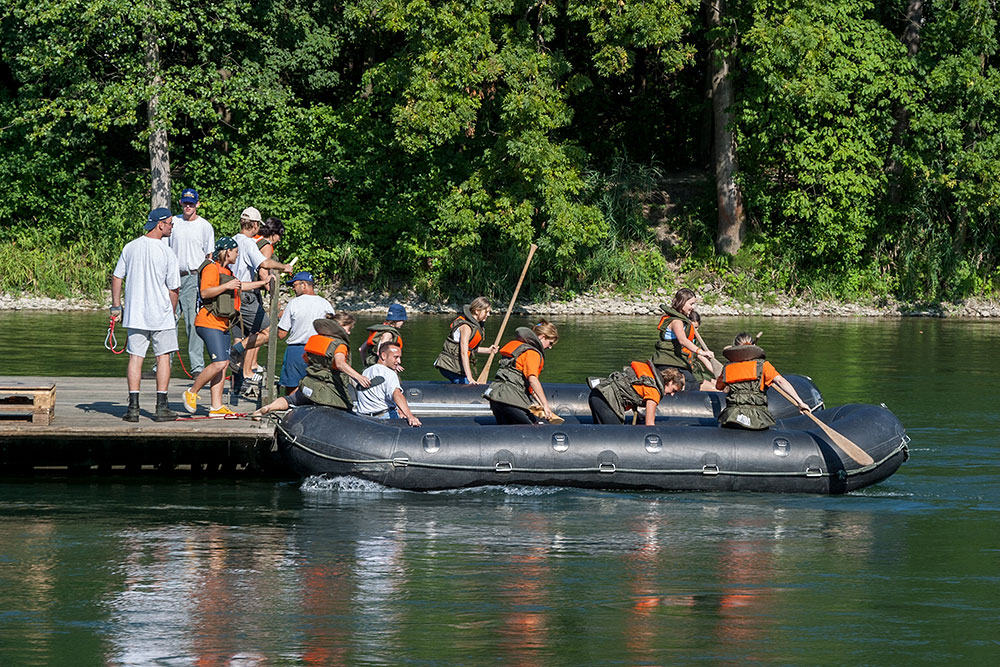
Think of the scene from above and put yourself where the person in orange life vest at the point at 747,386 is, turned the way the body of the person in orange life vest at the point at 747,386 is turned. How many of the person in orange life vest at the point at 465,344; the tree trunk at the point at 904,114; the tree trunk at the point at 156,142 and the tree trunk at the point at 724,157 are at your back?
0

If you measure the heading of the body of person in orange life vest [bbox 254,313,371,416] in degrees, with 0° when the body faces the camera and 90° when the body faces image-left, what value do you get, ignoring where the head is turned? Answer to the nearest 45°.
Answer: approximately 225°

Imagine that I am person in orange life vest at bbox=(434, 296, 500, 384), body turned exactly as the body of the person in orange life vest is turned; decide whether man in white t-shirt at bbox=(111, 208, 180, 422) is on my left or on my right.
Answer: on my right

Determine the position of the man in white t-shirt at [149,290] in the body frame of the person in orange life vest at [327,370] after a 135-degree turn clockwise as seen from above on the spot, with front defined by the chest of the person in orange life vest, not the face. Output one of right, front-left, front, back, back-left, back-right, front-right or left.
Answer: right

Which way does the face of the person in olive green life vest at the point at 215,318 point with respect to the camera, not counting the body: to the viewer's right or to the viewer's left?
to the viewer's right

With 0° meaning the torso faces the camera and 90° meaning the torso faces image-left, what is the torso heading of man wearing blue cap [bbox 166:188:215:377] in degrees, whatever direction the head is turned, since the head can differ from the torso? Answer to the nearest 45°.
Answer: approximately 0°

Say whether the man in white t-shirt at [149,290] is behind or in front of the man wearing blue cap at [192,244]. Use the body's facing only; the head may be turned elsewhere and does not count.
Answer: in front

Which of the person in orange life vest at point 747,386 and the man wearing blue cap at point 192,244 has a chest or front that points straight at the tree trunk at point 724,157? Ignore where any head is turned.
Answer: the person in orange life vest

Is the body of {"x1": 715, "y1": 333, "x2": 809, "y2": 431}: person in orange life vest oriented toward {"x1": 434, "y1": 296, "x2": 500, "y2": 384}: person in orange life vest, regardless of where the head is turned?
no

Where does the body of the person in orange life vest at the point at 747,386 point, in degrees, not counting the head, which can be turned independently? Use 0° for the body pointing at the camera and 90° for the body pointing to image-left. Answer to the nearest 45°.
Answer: approximately 180°

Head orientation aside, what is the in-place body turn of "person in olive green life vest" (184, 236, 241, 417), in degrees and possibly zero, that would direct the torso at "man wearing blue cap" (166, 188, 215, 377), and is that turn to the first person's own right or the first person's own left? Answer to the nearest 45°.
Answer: approximately 90° to the first person's own left

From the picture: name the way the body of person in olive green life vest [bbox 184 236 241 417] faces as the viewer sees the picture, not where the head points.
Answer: to the viewer's right

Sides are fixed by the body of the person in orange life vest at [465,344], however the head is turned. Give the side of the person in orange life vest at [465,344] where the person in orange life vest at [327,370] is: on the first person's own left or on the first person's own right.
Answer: on the first person's own right

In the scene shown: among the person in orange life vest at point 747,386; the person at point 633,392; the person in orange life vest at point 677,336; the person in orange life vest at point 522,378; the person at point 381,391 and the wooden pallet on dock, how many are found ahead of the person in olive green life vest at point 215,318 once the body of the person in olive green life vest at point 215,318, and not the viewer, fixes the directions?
5

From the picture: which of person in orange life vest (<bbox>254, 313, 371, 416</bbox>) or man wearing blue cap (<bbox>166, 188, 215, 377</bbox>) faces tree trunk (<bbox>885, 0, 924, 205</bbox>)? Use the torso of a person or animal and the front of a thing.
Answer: the person in orange life vest
